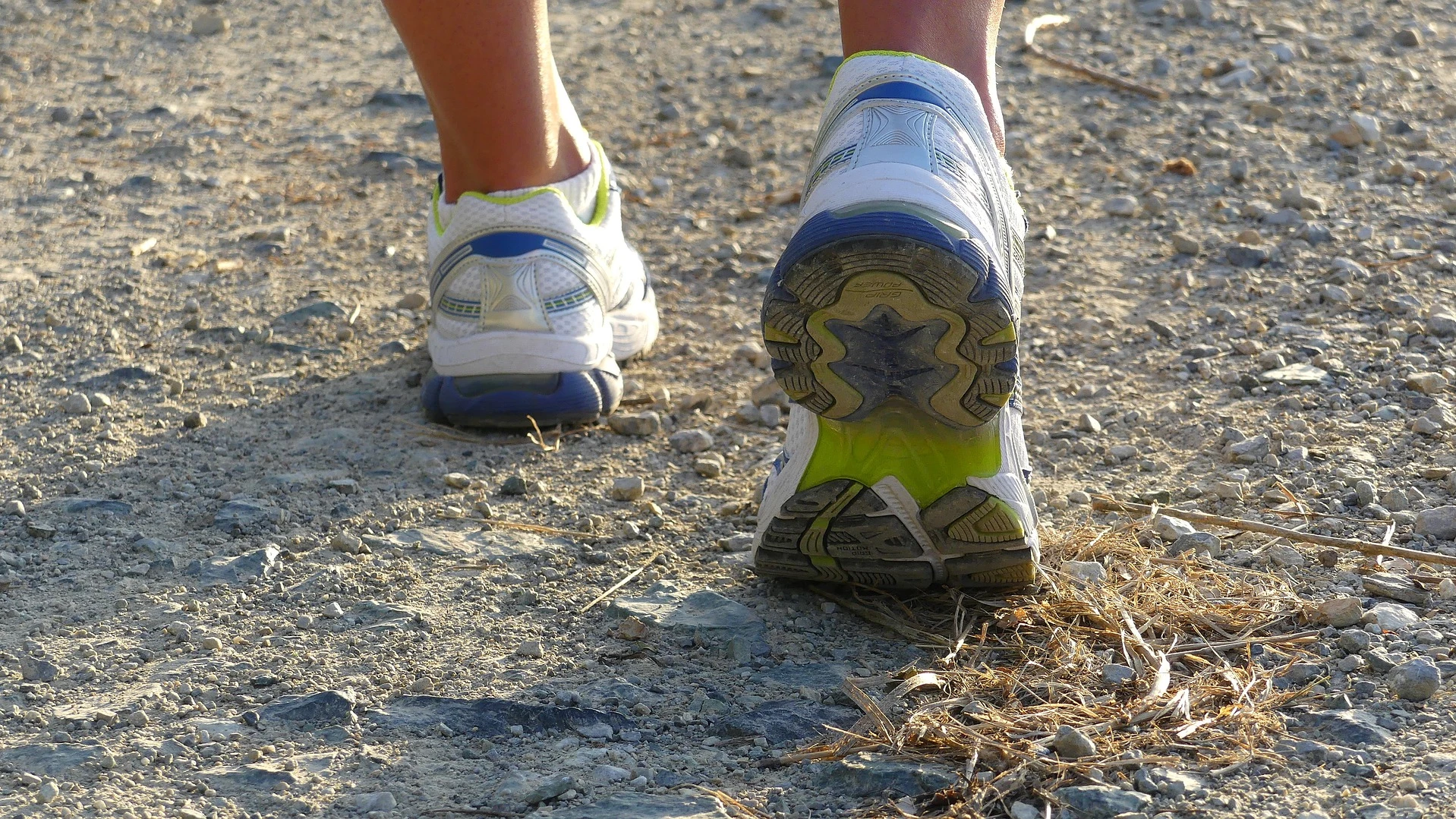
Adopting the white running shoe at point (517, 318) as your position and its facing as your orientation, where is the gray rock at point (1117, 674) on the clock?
The gray rock is roughly at 5 o'clock from the white running shoe.

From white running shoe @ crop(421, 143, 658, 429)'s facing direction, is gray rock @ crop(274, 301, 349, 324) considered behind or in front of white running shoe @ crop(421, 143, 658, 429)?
in front

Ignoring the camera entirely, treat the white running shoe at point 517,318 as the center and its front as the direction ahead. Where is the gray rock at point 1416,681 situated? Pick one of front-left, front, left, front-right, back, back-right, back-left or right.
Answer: back-right

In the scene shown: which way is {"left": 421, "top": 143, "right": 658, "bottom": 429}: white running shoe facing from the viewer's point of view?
away from the camera

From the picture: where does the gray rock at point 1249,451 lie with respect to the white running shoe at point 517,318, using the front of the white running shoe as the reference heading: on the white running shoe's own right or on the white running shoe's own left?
on the white running shoe's own right

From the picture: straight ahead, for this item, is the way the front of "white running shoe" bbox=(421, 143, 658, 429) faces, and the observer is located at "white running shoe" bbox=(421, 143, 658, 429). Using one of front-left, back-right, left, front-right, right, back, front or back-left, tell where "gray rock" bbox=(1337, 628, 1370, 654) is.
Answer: back-right

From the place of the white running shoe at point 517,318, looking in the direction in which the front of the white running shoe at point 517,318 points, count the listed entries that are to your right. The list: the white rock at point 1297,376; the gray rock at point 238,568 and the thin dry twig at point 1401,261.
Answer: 2

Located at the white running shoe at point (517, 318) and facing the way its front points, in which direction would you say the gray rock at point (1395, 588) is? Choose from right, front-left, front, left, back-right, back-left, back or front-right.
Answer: back-right

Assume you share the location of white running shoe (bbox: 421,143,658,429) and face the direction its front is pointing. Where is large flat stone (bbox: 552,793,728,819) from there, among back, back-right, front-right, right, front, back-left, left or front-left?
back

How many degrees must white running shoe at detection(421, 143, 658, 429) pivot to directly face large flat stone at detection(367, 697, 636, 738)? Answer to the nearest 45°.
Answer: approximately 180°

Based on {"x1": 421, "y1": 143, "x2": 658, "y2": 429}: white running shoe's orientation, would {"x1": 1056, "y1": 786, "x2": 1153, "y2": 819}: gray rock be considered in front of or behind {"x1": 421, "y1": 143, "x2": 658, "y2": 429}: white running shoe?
behind

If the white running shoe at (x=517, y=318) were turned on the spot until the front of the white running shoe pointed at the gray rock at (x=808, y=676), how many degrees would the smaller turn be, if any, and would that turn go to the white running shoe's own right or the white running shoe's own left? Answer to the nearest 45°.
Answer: approximately 180°
